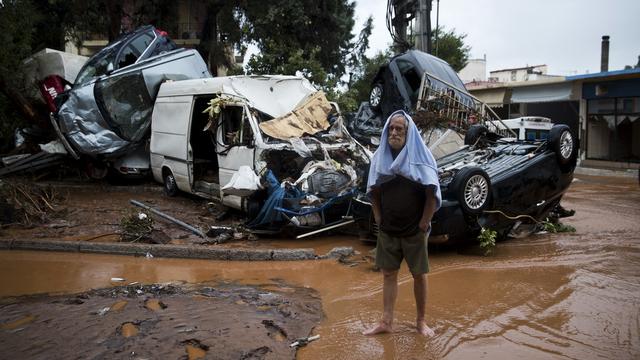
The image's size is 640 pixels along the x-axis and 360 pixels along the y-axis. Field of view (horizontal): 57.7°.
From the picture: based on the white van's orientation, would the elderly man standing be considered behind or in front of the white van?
in front

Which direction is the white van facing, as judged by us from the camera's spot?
facing the viewer and to the right of the viewer

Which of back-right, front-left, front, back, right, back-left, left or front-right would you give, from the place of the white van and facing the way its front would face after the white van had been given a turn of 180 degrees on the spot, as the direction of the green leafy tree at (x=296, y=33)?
front-right

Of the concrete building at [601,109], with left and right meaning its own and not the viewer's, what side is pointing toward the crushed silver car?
front

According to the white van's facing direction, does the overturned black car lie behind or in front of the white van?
in front

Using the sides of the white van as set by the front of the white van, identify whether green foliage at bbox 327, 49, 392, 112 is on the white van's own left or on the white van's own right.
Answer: on the white van's own left

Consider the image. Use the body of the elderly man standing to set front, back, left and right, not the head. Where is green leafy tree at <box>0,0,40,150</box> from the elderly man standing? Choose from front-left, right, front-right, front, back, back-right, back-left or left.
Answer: back-right

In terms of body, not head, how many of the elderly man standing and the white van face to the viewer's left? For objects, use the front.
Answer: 0

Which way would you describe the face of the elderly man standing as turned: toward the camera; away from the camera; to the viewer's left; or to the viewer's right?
toward the camera

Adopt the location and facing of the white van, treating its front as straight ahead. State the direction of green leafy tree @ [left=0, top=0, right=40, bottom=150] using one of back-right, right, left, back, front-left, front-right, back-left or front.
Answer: back

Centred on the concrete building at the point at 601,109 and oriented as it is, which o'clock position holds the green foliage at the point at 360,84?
The green foliage is roughly at 2 o'clock from the concrete building.

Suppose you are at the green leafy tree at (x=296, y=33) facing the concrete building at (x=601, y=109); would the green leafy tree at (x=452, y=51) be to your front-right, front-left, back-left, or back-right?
front-left

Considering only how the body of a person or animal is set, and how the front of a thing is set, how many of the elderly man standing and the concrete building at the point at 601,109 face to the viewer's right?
0

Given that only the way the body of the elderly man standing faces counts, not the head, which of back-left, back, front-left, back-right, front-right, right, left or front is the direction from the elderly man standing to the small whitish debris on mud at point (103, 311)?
right

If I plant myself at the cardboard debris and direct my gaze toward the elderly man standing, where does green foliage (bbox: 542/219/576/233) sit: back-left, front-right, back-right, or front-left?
front-left

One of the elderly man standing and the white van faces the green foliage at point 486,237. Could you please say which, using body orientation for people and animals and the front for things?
the white van

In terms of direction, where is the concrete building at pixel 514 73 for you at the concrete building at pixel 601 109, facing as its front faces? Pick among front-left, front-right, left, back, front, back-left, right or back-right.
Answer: back-right

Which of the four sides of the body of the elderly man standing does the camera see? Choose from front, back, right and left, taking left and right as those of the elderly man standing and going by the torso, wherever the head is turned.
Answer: front
